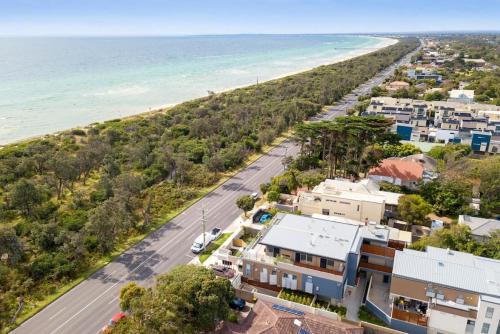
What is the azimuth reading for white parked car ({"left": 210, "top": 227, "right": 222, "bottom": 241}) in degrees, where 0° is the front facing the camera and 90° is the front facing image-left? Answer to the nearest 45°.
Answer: approximately 45°

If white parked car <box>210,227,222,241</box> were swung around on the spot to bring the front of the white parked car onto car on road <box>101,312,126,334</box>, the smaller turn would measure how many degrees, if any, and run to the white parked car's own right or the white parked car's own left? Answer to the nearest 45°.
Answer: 0° — it already faces it

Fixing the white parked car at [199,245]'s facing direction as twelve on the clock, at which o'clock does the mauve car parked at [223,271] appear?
The mauve car parked is roughly at 10 o'clock from the white parked car.

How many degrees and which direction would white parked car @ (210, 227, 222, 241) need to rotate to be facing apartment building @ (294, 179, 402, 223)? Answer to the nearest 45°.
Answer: approximately 135° to its left

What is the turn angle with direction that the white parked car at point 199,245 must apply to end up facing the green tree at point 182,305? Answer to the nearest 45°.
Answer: approximately 45° to its left

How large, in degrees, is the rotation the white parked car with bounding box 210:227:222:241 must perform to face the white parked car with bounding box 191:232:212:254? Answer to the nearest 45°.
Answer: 0° — it already faces it

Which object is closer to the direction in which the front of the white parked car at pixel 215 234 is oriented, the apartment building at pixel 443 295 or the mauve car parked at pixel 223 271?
the mauve car parked

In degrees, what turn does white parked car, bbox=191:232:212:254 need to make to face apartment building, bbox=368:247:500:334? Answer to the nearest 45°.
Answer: approximately 90° to its left

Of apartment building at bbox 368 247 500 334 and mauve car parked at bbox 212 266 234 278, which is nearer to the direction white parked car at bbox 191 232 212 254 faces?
the mauve car parked

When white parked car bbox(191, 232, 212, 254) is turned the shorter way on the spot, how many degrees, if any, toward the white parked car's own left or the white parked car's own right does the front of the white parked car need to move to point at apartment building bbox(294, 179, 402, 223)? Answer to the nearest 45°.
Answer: approximately 135° to the white parked car's own left

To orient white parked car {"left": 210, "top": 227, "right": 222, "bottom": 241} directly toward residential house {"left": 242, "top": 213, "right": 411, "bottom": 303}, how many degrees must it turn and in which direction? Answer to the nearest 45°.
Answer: approximately 90° to its left

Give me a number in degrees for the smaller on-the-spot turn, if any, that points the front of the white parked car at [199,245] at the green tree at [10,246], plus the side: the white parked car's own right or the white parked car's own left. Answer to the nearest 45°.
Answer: approximately 45° to the white parked car's own right

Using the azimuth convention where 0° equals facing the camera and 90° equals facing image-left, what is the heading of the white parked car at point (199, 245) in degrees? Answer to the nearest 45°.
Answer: approximately 45°
